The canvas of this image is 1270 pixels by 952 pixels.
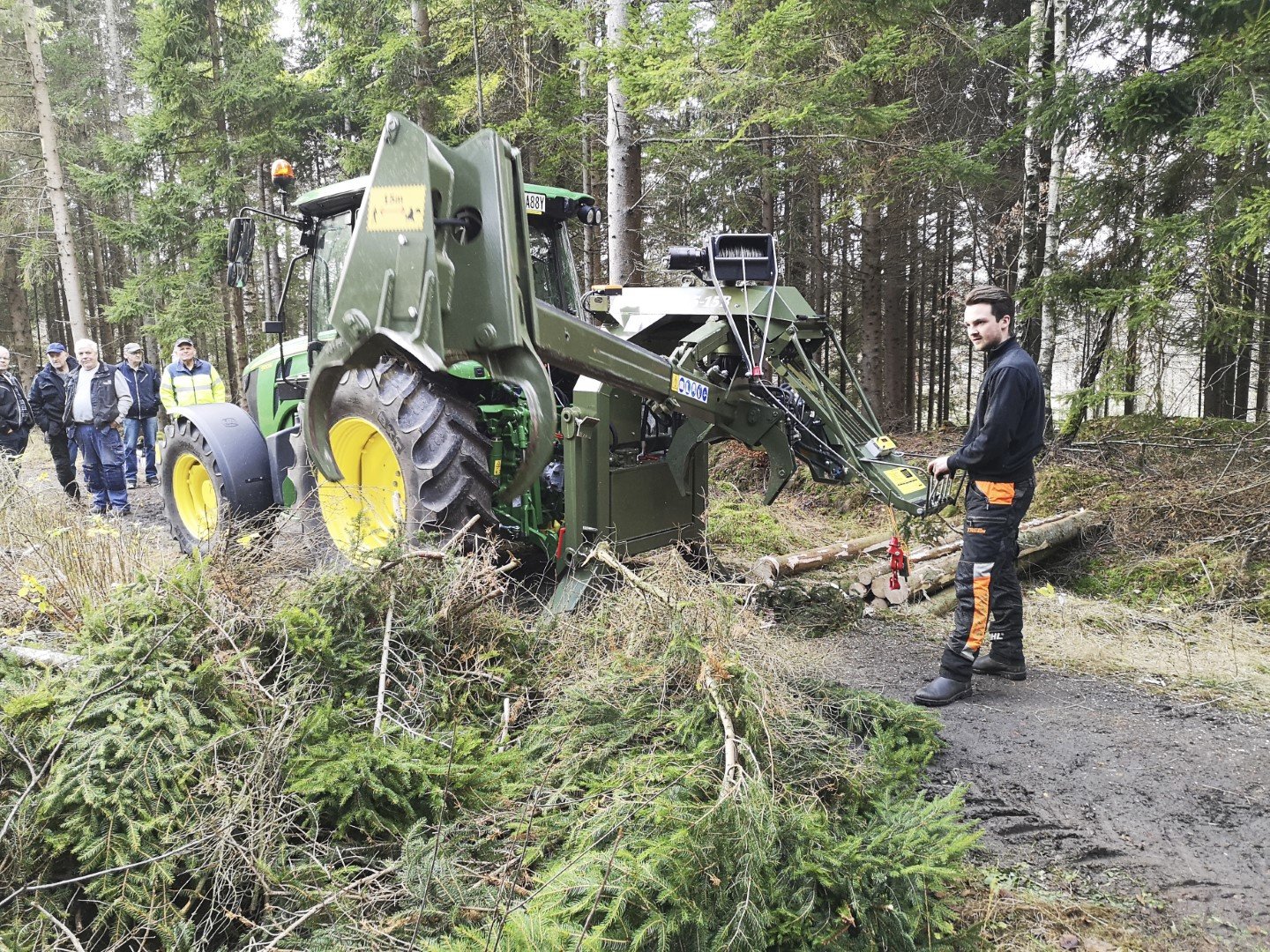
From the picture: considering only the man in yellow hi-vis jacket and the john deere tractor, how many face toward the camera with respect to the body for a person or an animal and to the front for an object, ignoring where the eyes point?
1

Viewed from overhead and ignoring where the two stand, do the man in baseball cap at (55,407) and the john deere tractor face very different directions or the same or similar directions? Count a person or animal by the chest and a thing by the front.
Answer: very different directions

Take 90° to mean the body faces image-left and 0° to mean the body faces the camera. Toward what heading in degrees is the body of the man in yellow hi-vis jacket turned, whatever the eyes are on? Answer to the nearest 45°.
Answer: approximately 0°

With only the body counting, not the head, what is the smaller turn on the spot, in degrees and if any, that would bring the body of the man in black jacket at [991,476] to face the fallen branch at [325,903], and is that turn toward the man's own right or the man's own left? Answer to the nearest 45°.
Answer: approximately 45° to the man's own left

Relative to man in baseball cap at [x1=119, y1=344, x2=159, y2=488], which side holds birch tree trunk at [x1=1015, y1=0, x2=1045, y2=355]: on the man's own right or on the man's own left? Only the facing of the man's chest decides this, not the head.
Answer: on the man's own left

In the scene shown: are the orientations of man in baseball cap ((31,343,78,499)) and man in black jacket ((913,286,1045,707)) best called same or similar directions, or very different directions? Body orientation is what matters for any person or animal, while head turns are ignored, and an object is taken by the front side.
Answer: very different directions

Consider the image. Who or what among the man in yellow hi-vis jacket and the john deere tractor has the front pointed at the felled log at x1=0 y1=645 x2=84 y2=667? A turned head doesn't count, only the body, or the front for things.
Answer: the man in yellow hi-vis jacket

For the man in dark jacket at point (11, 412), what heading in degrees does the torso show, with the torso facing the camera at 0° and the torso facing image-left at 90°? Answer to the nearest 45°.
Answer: approximately 315°

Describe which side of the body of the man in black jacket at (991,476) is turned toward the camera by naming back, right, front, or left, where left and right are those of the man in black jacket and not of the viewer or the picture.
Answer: left

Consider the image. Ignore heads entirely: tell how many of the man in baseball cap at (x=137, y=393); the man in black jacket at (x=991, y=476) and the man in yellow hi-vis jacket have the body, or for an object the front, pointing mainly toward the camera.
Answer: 2

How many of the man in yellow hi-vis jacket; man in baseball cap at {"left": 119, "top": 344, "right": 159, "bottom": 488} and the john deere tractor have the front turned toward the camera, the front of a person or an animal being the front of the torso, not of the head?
2
